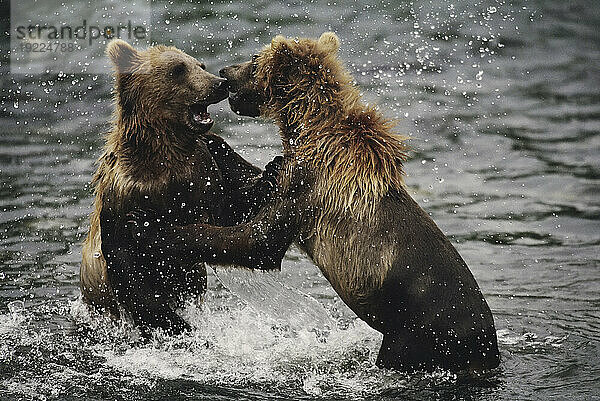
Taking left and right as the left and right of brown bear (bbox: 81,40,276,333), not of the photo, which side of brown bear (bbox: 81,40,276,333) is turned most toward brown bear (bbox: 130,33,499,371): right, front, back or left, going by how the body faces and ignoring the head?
front

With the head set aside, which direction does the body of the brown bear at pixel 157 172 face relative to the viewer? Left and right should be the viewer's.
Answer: facing the viewer and to the right of the viewer
